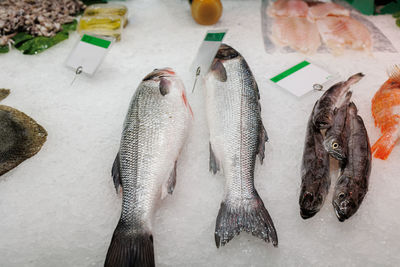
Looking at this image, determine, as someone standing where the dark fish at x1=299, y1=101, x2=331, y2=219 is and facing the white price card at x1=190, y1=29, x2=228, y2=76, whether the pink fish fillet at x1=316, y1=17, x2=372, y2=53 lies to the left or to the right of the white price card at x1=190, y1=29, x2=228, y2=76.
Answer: right

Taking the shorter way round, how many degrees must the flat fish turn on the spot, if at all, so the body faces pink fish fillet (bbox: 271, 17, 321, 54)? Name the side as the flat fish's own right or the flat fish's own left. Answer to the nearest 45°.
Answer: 0° — it already faces it

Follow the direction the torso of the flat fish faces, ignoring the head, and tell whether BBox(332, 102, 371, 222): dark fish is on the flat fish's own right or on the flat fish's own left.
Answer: on the flat fish's own right

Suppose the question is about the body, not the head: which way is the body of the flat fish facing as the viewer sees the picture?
to the viewer's right

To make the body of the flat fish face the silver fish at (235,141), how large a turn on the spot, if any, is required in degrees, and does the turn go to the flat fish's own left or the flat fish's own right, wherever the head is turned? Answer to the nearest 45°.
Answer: approximately 45° to the flat fish's own right
